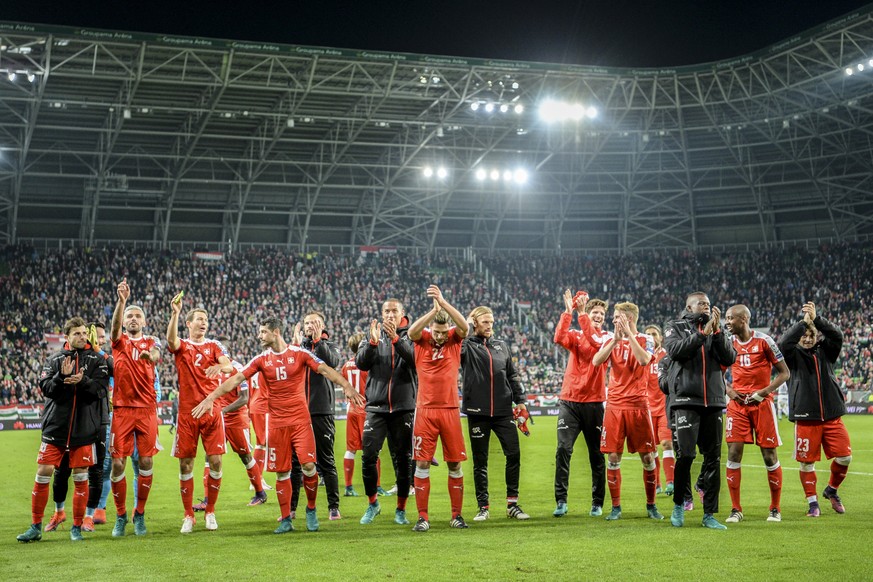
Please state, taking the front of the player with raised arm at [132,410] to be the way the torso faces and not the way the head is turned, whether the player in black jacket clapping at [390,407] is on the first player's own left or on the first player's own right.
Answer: on the first player's own left

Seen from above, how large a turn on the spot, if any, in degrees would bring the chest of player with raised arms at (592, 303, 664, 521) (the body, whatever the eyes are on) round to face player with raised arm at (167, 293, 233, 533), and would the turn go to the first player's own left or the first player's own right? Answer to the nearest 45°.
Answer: approximately 90° to the first player's own right

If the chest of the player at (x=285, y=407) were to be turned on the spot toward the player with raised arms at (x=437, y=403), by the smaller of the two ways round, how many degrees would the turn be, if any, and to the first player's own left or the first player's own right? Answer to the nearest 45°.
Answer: approximately 90° to the first player's own left

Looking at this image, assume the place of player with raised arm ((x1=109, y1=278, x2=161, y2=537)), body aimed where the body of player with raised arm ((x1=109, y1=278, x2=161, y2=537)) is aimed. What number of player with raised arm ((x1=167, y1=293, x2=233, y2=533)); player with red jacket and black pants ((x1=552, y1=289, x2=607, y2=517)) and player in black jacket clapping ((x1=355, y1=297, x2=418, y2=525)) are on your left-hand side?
3

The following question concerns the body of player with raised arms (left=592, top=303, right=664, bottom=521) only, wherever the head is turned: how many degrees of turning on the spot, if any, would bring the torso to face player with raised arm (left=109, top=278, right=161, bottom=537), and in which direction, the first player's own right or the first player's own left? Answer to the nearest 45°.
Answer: approximately 90° to the first player's own right
